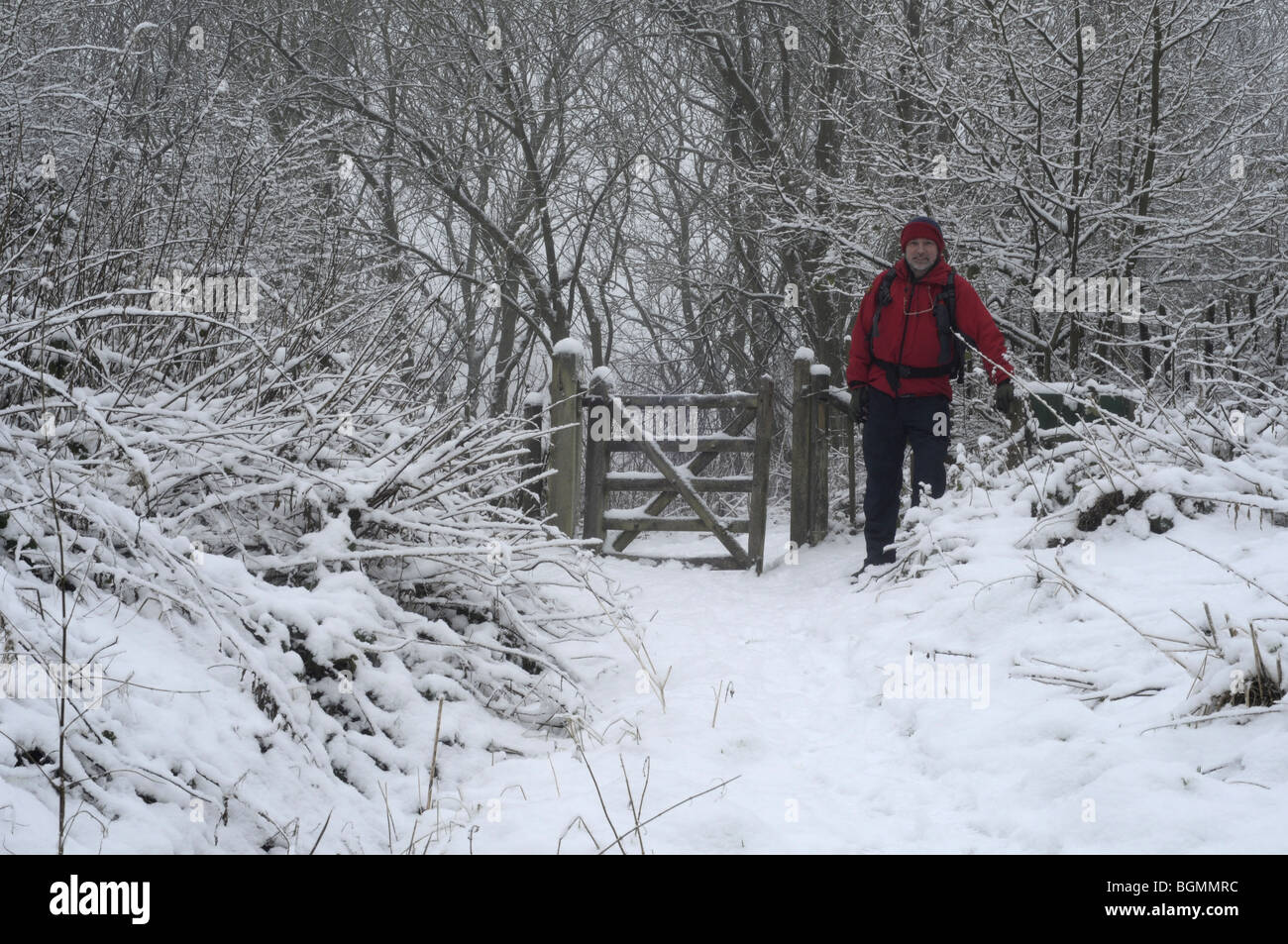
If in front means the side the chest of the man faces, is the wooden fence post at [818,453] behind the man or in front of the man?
behind

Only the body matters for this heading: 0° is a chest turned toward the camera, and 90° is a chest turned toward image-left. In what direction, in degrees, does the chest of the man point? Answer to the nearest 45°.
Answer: approximately 0°

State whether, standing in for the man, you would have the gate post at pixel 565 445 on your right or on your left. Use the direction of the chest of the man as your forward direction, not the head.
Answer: on your right

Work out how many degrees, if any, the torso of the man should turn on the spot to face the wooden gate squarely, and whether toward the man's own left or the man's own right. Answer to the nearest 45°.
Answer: approximately 135° to the man's own right
